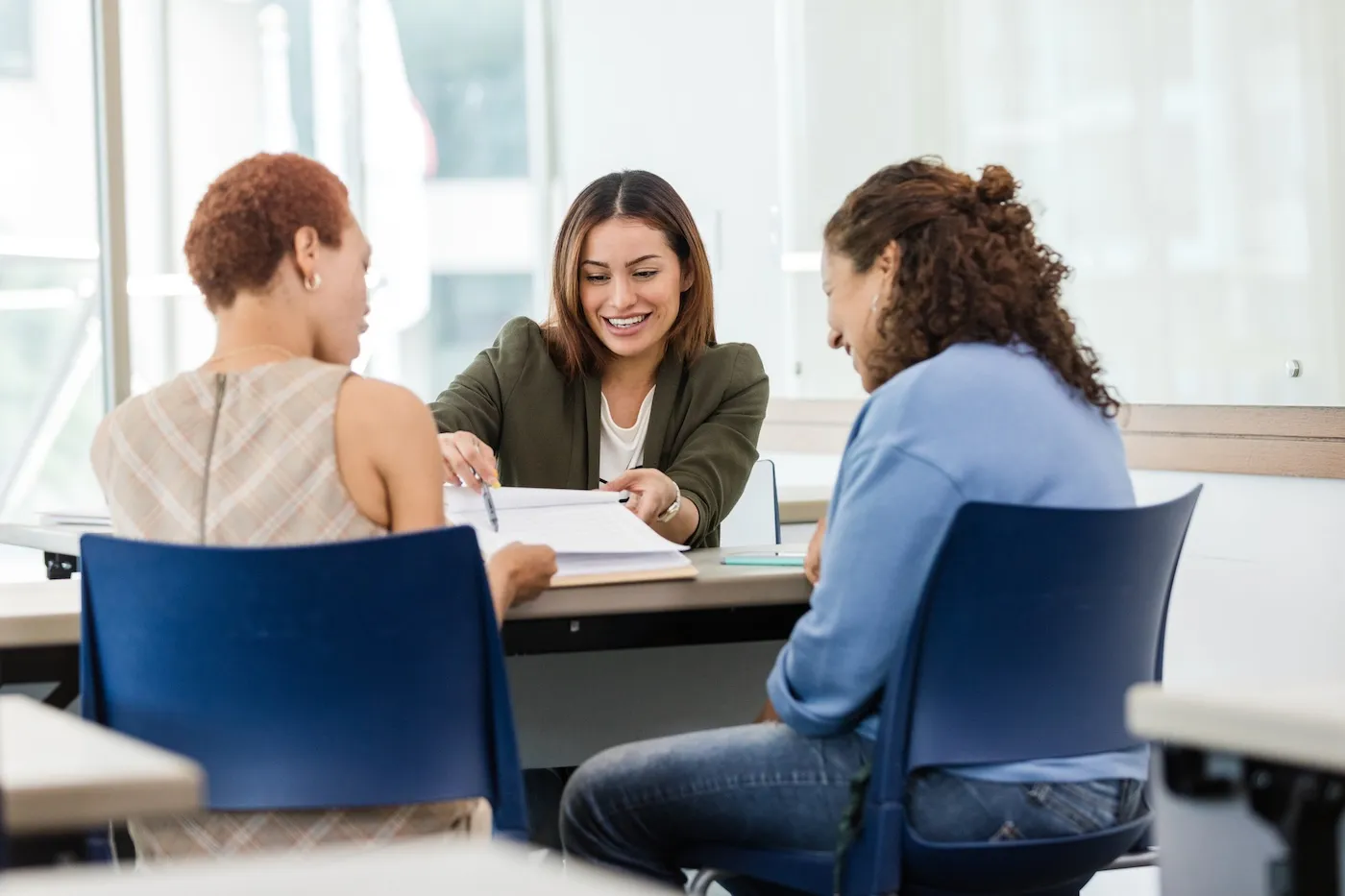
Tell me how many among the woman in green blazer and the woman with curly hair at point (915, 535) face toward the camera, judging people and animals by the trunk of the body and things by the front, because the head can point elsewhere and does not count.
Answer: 1

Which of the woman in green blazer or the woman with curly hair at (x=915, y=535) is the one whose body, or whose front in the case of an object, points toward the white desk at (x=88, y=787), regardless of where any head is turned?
the woman in green blazer

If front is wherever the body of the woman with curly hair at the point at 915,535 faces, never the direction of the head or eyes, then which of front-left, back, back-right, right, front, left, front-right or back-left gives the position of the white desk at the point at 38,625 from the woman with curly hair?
front-left

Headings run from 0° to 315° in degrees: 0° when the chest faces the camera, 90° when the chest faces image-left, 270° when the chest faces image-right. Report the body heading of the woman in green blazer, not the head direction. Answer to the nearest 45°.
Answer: approximately 0°

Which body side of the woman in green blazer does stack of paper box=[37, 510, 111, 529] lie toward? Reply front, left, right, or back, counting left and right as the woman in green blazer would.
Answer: right

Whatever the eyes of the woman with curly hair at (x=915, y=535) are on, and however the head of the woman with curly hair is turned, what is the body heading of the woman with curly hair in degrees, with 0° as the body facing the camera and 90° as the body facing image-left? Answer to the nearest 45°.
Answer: approximately 135°

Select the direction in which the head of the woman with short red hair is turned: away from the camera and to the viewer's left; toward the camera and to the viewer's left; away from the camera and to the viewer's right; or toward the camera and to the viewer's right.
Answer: away from the camera and to the viewer's right

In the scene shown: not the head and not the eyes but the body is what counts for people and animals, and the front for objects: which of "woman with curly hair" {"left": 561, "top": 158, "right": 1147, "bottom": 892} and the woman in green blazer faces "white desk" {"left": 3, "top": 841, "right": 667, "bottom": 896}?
the woman in green blazer

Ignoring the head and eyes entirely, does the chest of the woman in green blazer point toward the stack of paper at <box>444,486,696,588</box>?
yes
